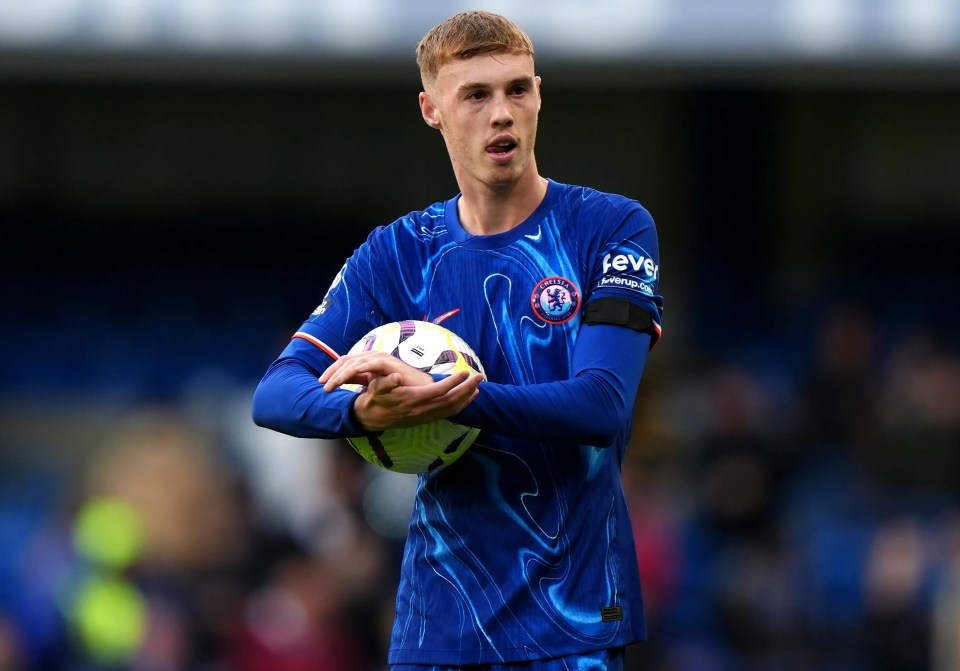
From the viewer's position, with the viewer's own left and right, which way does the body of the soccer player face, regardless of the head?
facing the viewer
